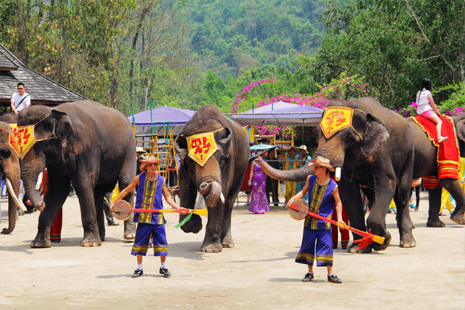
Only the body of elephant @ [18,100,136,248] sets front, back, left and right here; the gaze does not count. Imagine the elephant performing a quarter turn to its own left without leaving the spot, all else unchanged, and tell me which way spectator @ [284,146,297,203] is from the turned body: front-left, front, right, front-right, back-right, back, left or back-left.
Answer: left

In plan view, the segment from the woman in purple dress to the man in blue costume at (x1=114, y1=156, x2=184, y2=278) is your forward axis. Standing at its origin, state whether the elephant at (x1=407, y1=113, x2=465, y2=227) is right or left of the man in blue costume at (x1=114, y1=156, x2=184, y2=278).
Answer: left

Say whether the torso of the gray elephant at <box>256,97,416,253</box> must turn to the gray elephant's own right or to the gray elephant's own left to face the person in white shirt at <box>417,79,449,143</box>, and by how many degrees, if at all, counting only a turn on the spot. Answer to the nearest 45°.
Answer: approximately 180°

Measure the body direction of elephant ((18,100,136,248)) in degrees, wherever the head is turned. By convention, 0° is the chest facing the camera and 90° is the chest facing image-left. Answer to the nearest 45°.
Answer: approximately 45°

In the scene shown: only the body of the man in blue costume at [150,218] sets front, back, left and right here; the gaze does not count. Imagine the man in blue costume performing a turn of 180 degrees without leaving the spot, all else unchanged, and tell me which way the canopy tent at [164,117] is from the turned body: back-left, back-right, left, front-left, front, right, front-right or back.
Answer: front

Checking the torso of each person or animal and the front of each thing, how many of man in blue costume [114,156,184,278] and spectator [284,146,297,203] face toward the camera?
2

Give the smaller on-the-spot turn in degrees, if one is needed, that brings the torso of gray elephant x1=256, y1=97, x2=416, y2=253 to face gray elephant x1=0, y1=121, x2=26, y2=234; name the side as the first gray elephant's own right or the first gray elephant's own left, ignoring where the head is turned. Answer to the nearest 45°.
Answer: approximately 45° to the first gray elephant's own right

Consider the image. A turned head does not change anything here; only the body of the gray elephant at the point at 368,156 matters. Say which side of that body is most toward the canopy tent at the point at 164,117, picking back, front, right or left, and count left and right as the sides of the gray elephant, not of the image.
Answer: right

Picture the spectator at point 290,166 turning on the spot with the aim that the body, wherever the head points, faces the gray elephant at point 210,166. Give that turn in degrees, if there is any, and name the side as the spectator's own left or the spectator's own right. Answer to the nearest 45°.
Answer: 0° — they already face it
